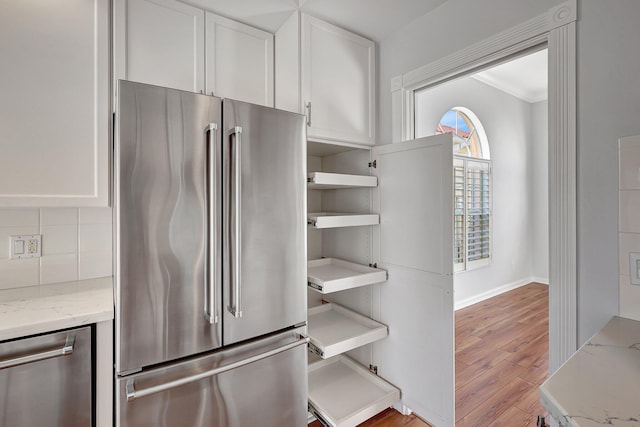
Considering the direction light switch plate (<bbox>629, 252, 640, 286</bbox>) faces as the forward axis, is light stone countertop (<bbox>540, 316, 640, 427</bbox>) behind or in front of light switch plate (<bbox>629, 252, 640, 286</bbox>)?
in front

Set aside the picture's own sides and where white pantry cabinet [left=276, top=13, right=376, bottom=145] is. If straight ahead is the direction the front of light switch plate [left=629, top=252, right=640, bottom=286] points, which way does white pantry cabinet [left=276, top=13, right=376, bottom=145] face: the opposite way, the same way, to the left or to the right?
to the left

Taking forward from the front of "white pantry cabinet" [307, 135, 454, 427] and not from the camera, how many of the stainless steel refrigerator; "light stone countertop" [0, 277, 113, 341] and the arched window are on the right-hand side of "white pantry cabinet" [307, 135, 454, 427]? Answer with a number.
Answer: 2

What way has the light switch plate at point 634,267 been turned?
toward the camera

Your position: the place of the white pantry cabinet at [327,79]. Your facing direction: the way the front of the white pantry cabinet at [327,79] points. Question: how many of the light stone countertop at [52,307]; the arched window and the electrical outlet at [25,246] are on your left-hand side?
1

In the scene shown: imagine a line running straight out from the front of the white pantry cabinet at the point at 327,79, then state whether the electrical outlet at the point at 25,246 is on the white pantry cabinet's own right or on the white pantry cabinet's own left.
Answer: on the white pantry cabinet's own right

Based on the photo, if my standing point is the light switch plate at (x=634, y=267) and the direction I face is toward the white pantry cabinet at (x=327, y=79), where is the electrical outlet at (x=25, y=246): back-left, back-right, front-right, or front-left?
front-left

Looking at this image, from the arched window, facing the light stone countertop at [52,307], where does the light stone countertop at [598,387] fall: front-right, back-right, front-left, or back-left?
front-left

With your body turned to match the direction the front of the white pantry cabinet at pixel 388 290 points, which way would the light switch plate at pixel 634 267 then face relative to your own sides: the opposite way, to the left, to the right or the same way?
to the right

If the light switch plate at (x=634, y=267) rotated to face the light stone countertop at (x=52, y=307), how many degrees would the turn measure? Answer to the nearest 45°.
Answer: approximately 45° to its right

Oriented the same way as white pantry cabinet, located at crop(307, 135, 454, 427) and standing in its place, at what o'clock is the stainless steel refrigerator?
The stainless steel refrigerator is roughly at 3 o'clock from the white pantry cabinet.

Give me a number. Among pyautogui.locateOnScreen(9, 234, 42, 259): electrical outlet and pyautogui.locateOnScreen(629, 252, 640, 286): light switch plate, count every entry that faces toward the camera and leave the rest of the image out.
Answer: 2

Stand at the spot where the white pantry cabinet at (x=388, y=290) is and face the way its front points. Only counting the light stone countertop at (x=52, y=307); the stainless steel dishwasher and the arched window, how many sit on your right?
2

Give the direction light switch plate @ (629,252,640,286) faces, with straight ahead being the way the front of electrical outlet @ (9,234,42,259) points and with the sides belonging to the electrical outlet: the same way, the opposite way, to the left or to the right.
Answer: to the right

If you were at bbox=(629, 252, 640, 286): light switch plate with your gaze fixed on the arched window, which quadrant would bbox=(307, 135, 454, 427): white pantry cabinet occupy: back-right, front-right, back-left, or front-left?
front-left

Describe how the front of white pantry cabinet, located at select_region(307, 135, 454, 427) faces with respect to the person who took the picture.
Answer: facing the viewer and to the right of the viewer

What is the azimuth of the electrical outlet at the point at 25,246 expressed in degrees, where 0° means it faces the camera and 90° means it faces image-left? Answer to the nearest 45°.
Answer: approximately 0°
